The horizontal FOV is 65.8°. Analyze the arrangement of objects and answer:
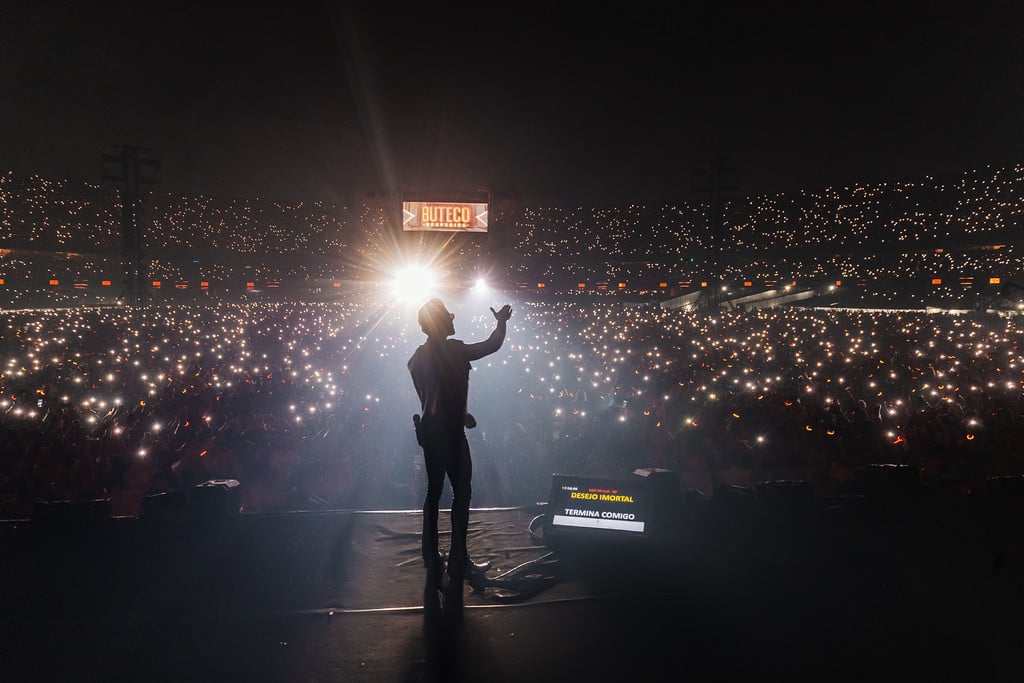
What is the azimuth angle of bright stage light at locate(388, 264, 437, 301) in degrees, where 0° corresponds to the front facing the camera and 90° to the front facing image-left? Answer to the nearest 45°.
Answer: approximately 0°

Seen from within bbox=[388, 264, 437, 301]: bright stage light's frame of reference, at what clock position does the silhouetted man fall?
The silhouetted man is roughly at 12 o'clock from the bright stage light.

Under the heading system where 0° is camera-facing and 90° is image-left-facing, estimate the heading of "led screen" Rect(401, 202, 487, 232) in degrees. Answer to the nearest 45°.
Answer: approximately 0°
